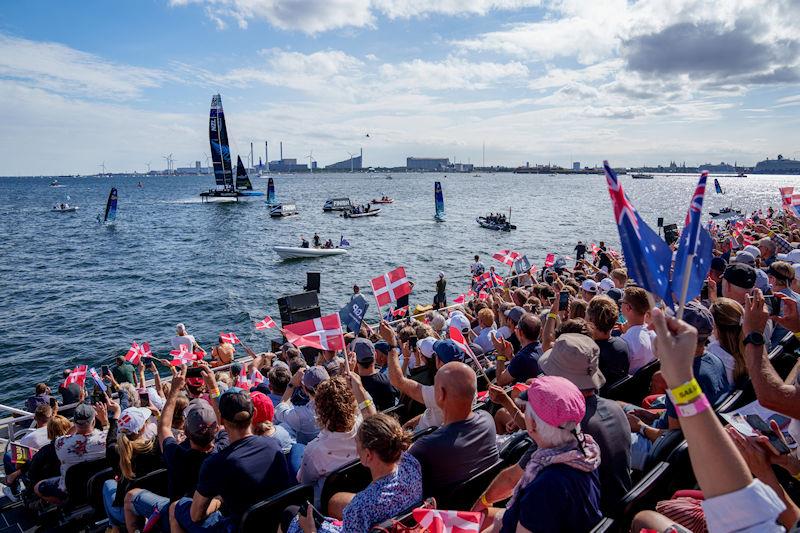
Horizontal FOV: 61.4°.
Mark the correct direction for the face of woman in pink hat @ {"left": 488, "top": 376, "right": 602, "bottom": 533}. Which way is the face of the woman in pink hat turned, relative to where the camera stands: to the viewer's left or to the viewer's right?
to the viewer's left

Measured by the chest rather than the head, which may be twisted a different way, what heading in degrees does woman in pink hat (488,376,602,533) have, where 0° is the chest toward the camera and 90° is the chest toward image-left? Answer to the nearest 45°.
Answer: approximately 135°

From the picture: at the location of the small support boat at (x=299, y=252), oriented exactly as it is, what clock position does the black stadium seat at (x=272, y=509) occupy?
The black stadium seat is roughly at 9 o'clock from the small support boat.

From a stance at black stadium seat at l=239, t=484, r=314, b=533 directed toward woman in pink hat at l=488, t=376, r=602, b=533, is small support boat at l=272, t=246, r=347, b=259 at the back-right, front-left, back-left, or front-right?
back-left

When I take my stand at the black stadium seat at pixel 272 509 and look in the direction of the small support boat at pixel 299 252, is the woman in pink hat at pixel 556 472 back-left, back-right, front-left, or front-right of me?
back-right

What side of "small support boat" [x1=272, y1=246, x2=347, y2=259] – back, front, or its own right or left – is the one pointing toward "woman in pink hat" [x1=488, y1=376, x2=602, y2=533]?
left

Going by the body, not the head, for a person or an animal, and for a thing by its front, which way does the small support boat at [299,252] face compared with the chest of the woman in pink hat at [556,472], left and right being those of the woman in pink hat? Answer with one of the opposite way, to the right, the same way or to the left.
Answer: to the left

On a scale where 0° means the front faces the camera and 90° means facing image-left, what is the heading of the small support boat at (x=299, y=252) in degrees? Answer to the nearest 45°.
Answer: approximately 90°
